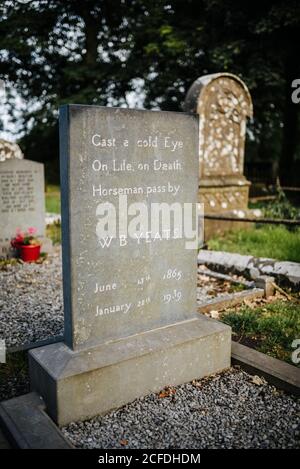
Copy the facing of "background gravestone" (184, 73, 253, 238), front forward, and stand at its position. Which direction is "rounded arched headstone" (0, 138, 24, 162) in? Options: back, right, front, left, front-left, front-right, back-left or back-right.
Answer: back-right

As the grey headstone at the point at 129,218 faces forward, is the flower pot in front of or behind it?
behind

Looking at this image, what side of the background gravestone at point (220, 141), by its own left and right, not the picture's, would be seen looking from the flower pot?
right

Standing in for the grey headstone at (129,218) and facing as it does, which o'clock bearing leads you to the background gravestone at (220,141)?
The background gravestone is roughly at 8 o'clock from the grey headstone.

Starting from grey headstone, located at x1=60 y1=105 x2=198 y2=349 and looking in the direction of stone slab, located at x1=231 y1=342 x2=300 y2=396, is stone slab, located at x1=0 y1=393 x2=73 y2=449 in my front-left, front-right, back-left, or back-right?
back-right

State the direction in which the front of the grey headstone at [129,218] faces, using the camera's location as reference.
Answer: facing the viewer and to the right of the viewer

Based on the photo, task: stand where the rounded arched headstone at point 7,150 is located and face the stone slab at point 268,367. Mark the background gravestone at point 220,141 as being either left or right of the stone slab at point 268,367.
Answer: left

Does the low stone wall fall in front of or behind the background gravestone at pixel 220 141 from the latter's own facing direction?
in front

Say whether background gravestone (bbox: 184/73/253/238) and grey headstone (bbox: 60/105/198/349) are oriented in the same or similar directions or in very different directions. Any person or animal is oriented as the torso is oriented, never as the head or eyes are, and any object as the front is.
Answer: same or similar directions

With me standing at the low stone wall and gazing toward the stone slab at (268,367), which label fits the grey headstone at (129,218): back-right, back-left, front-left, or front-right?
front-right

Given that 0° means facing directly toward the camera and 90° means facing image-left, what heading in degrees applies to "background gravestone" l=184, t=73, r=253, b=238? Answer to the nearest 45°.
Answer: approximately 315°

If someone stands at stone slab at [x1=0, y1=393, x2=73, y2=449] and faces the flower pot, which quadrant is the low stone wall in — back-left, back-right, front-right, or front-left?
front-right

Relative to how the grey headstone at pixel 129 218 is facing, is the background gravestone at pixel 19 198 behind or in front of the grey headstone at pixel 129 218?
behind

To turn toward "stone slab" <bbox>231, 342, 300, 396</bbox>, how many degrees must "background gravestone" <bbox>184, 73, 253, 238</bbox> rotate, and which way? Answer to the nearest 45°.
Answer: approximately 45° to its right

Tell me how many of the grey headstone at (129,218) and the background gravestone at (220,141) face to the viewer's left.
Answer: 0

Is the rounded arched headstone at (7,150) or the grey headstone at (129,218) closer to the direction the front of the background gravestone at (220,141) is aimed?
the grey headstone
